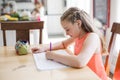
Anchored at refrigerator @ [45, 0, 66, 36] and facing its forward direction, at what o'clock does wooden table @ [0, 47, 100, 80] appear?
The wooden table is roughly at 12 o'clock from the refrigerator.

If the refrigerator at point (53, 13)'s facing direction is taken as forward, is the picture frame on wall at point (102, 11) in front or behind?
in front

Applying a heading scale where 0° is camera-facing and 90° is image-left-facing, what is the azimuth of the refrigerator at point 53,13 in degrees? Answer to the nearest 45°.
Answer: approximately 0°

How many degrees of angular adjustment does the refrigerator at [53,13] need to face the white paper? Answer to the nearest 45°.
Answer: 0° — it already faces it

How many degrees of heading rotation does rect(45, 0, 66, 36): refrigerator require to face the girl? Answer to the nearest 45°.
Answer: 0° — it already faces them

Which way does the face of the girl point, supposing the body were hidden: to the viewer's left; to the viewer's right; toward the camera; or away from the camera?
to the viewer's left
